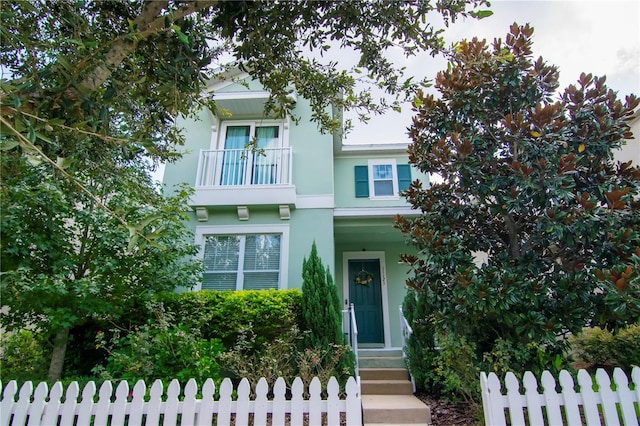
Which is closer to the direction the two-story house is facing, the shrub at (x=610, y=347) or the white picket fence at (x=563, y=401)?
the white picket fence

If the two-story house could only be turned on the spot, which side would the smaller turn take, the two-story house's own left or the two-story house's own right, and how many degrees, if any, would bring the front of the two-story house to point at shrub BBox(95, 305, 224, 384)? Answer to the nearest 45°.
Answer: approximately 45° to the two-story house's own right

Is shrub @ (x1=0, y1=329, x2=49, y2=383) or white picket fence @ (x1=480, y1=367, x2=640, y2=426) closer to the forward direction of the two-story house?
the white picket fence

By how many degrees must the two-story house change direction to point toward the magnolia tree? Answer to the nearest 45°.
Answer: approximately 45° to its left

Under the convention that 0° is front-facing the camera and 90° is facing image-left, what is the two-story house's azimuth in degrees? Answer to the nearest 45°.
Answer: approximately 0°

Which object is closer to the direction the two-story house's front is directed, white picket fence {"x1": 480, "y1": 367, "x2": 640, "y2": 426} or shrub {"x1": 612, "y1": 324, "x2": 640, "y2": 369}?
the white picket fence

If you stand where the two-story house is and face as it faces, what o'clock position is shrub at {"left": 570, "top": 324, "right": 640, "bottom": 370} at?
The shrub is roughly at 10 o'clock from the two-story house.

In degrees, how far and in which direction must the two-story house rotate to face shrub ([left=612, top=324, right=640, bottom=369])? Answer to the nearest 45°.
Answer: approximately 45° to its left

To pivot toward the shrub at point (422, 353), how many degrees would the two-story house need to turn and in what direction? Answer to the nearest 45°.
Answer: approximately 45° to its left
